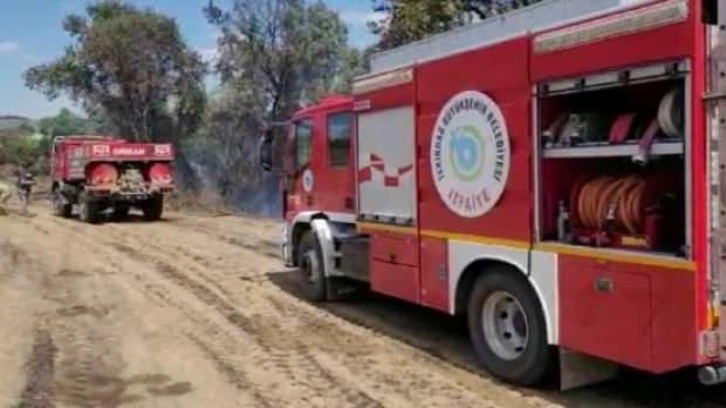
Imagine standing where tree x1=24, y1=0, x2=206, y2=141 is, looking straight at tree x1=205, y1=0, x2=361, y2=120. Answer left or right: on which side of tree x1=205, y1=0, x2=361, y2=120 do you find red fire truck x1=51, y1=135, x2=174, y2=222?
right

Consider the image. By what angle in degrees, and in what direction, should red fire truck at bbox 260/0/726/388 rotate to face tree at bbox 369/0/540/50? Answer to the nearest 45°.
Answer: approximately 45° to its right

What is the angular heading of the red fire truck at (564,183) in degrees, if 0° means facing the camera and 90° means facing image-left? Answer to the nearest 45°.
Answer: approximately 135°
